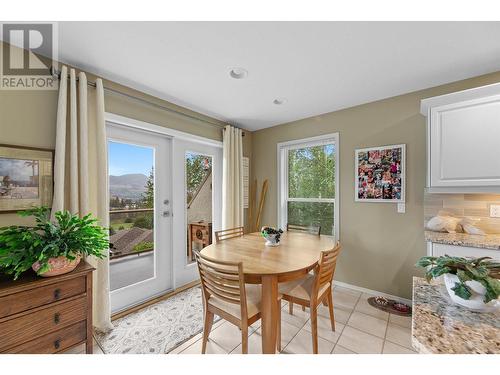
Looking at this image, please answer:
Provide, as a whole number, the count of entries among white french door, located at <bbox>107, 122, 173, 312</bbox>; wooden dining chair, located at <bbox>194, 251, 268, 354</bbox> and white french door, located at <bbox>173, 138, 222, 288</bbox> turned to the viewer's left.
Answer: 0

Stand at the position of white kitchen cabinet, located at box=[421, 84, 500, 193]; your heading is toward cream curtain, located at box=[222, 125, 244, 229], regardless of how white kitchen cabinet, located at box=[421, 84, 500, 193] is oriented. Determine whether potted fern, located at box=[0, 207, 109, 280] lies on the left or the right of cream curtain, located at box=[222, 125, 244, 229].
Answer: left

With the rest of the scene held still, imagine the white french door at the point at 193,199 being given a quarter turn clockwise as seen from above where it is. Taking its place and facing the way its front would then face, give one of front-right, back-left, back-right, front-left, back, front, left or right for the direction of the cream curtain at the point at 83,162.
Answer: front

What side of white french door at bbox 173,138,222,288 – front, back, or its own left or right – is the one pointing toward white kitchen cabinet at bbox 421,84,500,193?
front

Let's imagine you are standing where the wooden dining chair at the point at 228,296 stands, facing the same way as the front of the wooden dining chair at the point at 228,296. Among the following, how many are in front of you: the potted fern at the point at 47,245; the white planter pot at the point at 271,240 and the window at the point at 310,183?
2

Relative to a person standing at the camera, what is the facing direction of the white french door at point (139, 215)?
facing the viewer and to the right of the viewer

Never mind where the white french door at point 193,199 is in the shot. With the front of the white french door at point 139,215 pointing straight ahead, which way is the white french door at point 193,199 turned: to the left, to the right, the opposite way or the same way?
the same way

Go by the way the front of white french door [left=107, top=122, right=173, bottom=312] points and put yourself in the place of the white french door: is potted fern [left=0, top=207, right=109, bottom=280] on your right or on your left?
on your right

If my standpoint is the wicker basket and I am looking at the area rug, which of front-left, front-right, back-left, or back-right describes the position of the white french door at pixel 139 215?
front-left

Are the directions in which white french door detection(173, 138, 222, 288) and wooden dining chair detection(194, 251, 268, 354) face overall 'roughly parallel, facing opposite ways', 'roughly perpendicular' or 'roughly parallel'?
roughly perpendicular

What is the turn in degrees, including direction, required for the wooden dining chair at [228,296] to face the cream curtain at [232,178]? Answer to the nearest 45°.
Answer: approximately 45° to its left

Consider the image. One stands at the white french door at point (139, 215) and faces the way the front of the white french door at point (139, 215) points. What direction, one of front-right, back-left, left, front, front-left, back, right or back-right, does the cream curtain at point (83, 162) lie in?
right

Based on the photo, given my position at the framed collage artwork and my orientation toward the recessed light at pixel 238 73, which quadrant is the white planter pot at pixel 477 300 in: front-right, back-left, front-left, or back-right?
front-left

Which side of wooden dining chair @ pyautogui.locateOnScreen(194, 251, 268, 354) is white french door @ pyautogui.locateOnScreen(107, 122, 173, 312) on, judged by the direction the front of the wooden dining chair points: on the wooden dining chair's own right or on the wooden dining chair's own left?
on the wooden dining chair's own left

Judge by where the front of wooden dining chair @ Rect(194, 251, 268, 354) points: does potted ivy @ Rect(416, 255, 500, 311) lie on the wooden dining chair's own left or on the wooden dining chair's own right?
on the wooden dining chair's own right

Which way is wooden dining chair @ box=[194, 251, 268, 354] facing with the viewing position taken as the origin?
facing away from the viewer and to the right of the viewer

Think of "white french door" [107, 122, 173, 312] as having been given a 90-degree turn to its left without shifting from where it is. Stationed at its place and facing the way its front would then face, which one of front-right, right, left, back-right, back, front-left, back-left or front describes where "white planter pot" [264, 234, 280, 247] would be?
right

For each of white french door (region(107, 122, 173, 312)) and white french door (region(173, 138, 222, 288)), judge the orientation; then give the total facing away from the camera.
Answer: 0

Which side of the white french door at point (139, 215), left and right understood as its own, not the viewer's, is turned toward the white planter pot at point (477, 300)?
front

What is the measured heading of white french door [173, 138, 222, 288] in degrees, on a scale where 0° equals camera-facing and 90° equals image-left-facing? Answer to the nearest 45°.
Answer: approximately 315°
